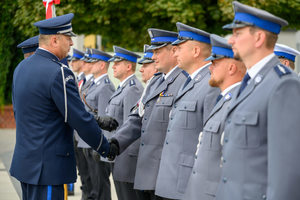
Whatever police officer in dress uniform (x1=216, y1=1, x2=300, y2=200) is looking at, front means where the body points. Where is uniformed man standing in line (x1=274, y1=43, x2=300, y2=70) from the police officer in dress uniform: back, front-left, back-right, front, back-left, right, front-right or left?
right

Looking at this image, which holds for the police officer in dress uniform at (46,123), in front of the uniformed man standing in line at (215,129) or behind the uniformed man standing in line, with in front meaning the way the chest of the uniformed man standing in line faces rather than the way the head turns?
in front

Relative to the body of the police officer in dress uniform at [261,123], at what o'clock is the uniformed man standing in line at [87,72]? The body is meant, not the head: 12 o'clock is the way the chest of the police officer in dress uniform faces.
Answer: The uniformed man standing in line is roughly at 2 o'clock from the police officer in dress uniform.

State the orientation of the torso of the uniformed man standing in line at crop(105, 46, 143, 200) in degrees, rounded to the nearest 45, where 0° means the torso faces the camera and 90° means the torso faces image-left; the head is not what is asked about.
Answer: approximately 90°

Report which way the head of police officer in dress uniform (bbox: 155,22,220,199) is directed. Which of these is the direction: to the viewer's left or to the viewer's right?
to the viewer's left

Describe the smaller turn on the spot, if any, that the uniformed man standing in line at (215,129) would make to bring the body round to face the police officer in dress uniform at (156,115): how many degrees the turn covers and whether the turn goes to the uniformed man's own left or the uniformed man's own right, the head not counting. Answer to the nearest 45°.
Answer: approximately 45° to the uniformed man's own right

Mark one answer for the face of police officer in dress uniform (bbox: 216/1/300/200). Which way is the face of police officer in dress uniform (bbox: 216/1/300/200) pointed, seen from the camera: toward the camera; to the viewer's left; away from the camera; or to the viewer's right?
to the viewer's left

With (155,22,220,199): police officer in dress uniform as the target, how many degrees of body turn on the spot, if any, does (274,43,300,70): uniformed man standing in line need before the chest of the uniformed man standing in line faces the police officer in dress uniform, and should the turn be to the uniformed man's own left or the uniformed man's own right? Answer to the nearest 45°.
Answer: approximately 45° to the uniformed man's own left

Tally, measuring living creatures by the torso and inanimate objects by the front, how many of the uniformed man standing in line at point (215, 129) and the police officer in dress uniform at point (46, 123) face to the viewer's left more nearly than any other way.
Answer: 1

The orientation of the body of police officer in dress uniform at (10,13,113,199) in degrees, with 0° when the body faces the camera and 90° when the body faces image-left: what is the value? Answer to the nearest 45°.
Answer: approximately 225°

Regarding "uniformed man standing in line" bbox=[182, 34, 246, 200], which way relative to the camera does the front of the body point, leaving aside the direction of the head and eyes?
to the viewer's left

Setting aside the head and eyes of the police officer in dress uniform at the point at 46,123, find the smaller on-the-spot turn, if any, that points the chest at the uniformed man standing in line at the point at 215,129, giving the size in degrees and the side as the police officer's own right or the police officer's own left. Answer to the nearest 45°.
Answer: approximately 90° to the police officer's own right

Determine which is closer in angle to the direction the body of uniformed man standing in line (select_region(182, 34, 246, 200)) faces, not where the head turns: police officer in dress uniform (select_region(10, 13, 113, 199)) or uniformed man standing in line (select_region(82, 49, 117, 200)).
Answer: the police officer in dress uniform
